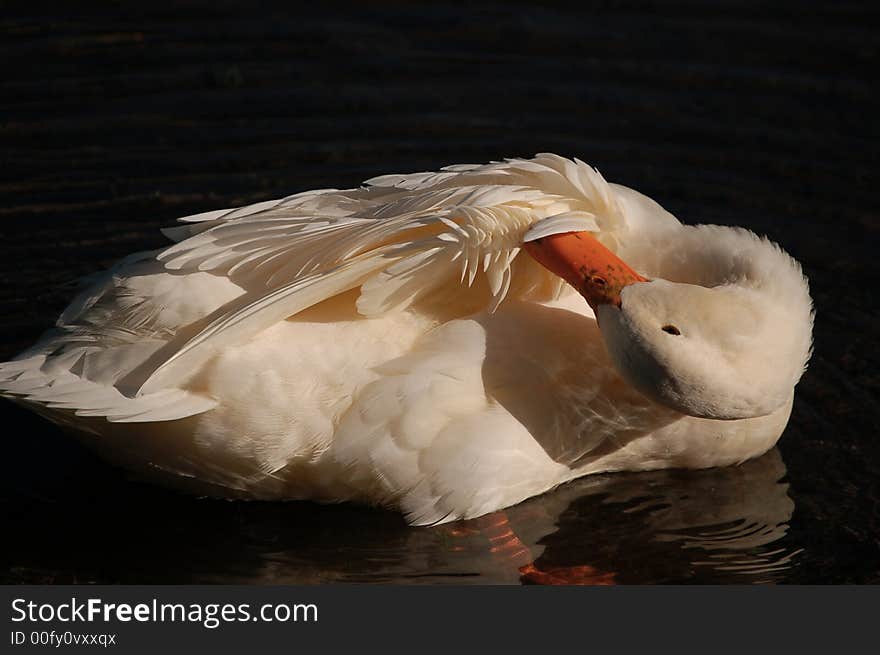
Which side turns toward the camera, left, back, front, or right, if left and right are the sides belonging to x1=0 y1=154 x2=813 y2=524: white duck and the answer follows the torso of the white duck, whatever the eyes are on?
right
